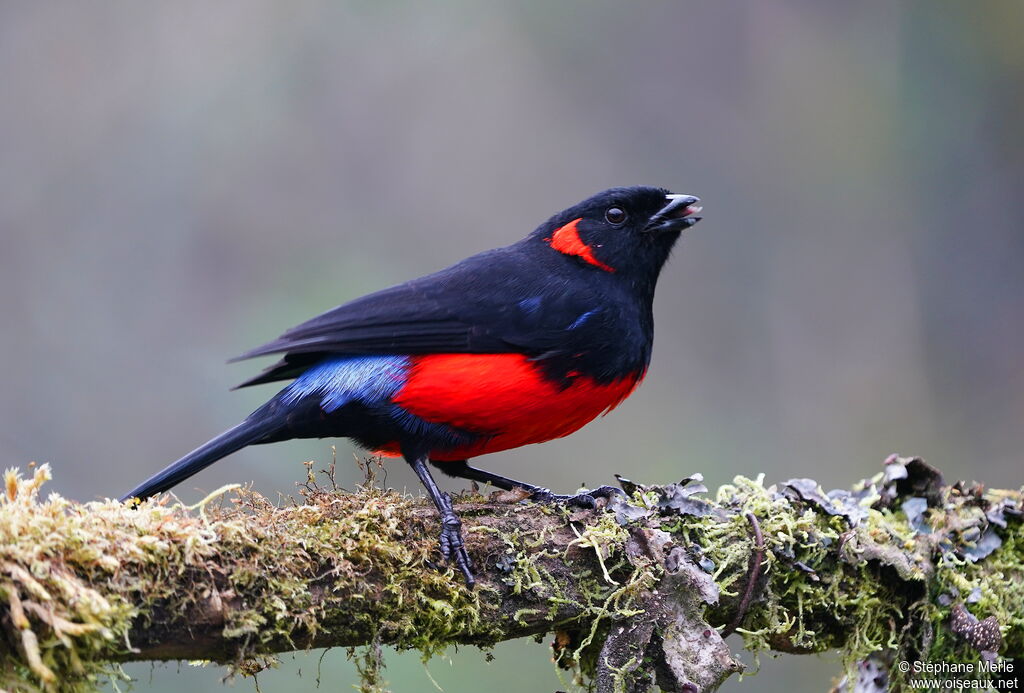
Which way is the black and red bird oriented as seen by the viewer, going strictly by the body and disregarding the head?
to the viewer's right
